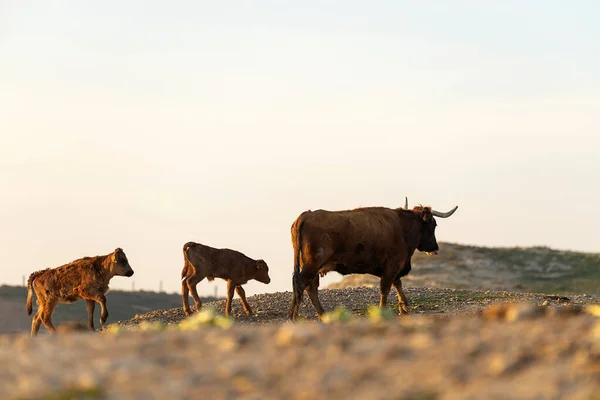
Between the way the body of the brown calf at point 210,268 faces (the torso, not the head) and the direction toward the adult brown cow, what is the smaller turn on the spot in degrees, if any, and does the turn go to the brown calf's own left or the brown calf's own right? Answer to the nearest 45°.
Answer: approximately 45° to the brown calf's own right

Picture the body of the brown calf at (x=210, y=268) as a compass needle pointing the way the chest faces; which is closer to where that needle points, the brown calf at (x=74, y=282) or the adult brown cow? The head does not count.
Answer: the adult brown cow

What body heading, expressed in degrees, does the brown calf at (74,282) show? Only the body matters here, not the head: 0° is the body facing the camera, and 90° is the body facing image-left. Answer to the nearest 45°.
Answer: approximately 270°

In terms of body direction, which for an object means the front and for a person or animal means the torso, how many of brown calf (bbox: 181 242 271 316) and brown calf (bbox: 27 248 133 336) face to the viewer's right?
2

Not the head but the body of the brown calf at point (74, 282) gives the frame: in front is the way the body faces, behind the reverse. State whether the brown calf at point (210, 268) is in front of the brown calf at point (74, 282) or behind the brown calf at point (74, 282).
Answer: in front

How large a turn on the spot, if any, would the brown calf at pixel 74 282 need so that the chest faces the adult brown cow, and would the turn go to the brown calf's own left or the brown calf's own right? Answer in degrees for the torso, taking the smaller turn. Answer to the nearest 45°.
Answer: approximately 45° to the brown calf's own right

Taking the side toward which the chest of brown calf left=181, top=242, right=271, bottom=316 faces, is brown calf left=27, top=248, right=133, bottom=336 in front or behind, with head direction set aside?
behind

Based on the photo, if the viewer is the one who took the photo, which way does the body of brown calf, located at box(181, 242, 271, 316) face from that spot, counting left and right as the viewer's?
facing to the right of the viewer
